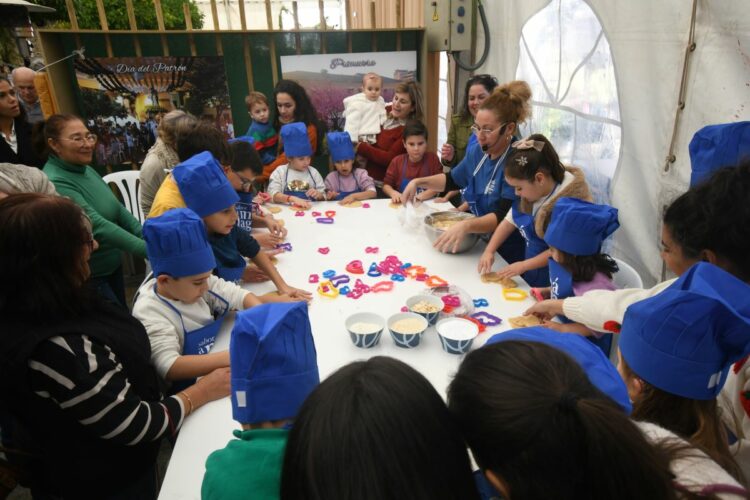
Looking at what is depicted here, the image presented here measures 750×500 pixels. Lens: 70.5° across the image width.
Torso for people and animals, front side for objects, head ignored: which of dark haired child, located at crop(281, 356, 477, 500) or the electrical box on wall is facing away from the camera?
the dark haired child

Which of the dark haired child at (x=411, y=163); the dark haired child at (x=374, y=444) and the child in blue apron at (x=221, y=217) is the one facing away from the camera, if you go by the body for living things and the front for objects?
the dark haired child at (x=374, y=444)

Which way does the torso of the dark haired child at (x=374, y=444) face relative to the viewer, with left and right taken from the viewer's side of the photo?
facing away from the viewer

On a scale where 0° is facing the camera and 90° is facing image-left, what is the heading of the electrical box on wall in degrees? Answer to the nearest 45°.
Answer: approximately 0°

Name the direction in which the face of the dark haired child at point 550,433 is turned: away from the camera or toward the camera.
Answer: away from the camera

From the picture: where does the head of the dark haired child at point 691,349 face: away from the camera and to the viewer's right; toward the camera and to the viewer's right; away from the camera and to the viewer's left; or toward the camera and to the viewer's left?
away from the camera and to the viewer's left

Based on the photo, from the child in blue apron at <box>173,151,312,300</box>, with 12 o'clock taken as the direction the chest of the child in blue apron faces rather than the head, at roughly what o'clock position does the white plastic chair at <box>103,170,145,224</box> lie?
The white plastic chair is roughly at 7 o'clock from the child in blue apron.

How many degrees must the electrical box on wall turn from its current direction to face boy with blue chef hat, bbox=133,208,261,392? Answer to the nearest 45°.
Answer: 0° — it already faces them

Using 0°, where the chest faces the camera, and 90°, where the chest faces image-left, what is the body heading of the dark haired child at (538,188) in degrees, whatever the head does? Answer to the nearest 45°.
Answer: approximately 45°
